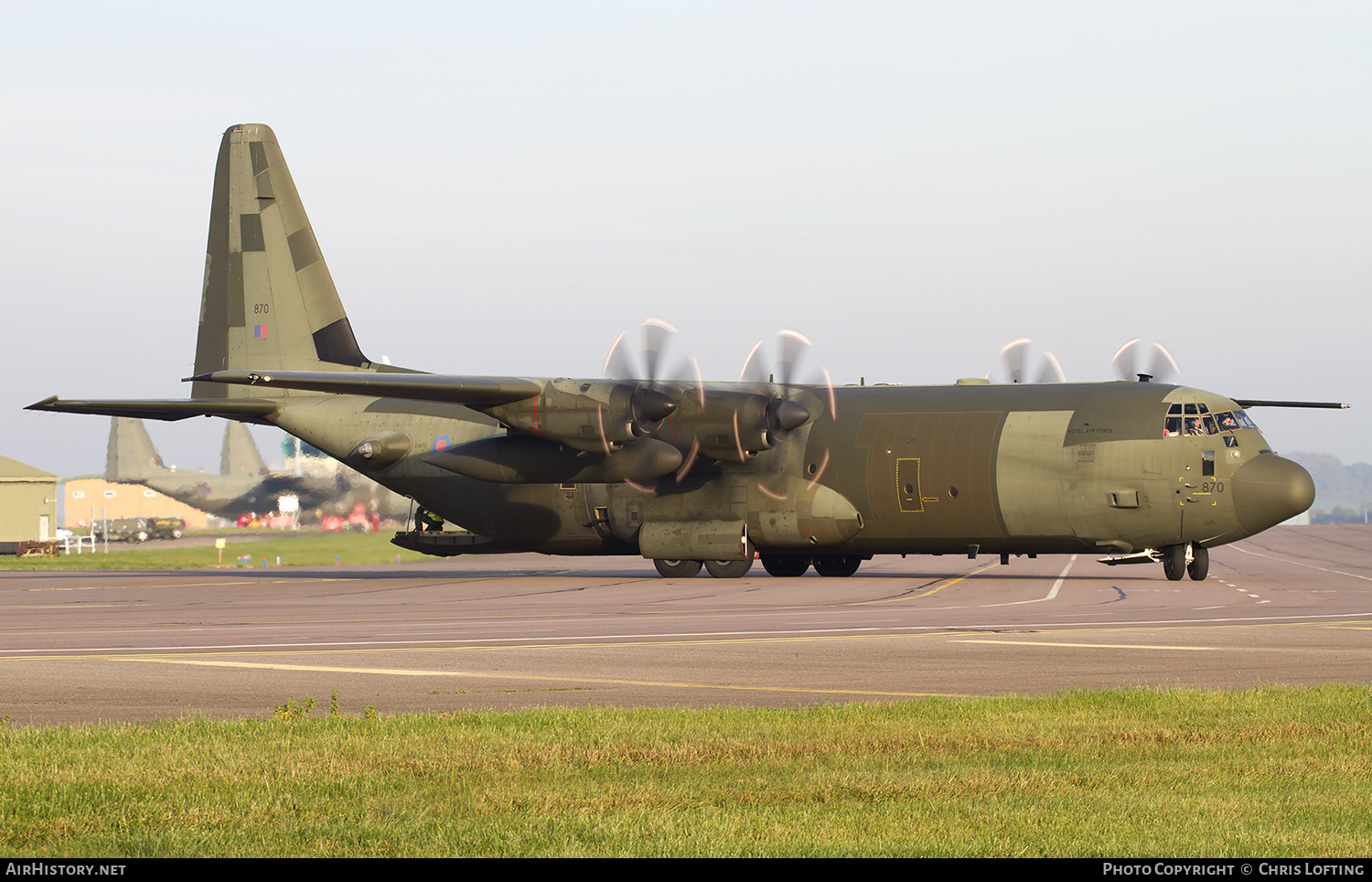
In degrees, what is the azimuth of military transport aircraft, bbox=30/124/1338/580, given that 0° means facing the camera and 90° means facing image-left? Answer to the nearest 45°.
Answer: approximately 315°
